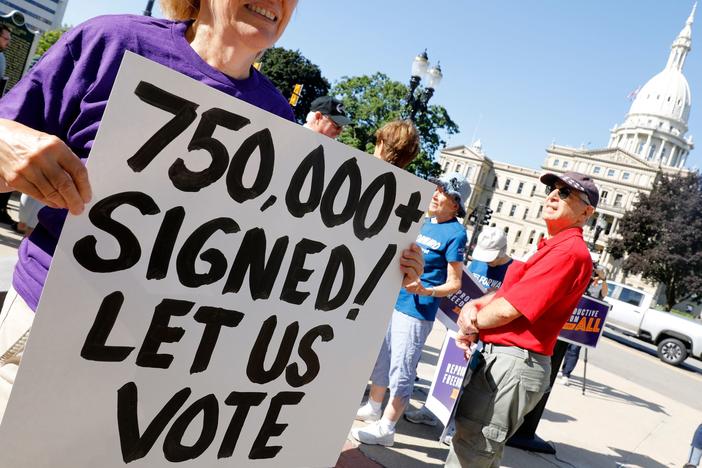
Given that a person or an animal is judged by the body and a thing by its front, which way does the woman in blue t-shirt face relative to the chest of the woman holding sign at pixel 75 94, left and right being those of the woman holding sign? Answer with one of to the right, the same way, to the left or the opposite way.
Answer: to the right

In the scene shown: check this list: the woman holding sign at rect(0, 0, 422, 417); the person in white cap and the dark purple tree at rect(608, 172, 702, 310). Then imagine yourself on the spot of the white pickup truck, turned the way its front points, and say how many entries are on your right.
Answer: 1

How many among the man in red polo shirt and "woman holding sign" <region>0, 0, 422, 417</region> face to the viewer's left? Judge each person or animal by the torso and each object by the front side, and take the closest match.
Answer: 1

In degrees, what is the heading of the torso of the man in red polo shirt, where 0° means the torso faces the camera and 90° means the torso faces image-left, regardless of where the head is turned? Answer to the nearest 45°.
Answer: approximately 90°

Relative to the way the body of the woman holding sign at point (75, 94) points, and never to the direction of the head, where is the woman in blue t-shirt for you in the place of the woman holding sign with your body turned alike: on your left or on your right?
on your left

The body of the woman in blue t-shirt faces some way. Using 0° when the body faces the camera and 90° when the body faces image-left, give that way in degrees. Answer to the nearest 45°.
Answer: approximately 45°
